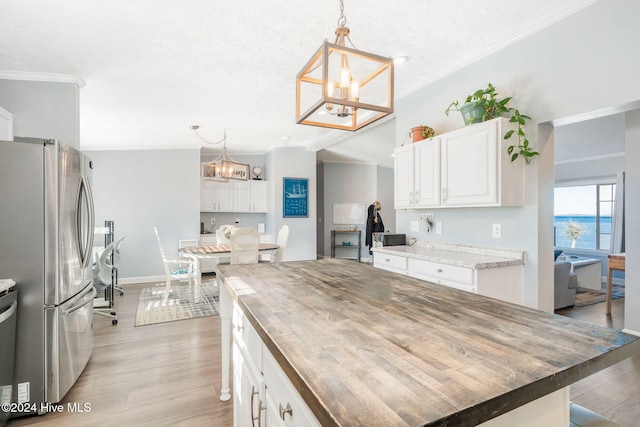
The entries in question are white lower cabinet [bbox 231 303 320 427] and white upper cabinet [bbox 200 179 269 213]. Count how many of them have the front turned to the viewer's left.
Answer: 1

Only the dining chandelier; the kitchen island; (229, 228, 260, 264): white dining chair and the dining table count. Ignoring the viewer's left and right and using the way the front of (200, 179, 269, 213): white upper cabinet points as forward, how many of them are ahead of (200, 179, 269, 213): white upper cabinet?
4

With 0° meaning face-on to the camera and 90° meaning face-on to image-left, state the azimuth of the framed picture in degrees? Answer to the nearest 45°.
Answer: approximately 0°

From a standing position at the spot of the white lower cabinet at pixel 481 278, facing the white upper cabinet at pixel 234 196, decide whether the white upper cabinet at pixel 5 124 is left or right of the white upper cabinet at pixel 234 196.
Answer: left

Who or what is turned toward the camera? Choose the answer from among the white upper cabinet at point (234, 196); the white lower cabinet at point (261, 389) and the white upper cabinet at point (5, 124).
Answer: the white upper cabinet at point (234, 196)

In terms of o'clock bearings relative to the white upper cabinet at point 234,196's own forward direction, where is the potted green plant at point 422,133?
The potted green plant is roughly at 11 o'clock from the white upper cabinet.

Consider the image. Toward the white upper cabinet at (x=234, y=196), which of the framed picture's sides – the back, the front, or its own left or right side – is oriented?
right

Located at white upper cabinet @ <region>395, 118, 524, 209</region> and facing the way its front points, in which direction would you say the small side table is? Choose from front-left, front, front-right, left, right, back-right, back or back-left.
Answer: back

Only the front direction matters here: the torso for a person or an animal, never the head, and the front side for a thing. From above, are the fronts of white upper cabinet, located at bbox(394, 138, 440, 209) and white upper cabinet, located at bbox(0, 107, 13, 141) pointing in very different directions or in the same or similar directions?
very different directions

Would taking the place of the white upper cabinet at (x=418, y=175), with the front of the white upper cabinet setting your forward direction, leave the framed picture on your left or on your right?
on your right

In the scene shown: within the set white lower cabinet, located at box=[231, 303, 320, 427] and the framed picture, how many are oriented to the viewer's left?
1

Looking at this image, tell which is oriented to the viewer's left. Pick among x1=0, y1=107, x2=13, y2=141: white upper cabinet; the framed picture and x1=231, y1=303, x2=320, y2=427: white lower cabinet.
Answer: the white lower cabinet

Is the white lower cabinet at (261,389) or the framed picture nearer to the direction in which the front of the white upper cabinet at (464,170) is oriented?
the white lower cabinet

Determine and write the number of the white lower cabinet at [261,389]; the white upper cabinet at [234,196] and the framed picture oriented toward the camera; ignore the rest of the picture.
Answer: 2

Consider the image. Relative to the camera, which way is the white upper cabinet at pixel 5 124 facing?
to the viewer's right
